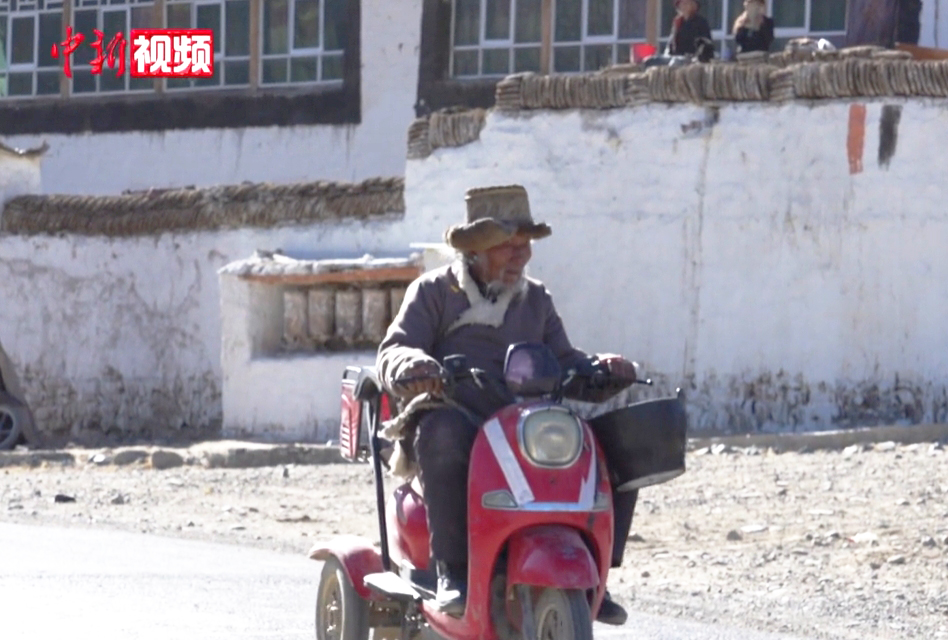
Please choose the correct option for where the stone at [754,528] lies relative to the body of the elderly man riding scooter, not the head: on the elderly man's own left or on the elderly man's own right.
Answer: on the elderly man's own left

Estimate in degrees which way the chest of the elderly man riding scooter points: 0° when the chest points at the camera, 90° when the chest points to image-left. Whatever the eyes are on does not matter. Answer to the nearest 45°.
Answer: approximately 315°

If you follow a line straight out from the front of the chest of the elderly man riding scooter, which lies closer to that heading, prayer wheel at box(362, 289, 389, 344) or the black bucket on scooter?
the black bucket on scooter

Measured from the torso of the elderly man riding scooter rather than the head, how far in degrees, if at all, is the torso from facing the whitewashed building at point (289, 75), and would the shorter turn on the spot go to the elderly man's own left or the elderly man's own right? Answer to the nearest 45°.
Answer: approximately 135° to the elderly man's own left

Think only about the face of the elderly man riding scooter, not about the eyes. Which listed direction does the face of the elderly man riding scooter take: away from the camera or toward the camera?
toward the camera

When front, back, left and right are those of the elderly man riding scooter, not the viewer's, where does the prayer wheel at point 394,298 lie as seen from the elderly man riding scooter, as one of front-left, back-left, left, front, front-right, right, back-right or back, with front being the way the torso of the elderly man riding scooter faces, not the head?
back-left

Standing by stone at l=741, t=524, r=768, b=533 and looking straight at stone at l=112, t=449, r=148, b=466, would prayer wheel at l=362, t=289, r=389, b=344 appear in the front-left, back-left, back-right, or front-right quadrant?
front-right

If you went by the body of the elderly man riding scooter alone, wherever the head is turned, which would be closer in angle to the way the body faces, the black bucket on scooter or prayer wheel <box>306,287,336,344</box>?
the black bucket on scooter

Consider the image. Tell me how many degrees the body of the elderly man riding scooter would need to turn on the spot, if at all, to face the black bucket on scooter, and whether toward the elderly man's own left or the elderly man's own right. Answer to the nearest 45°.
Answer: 0° — they already face it

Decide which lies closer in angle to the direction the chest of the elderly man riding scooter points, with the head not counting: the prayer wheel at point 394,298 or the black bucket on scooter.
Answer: the black bucket on scooter

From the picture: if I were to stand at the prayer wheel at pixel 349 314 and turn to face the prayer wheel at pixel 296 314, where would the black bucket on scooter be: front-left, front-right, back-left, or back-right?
back-left

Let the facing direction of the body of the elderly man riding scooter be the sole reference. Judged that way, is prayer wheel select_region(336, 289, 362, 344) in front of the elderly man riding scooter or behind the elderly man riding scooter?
behind
